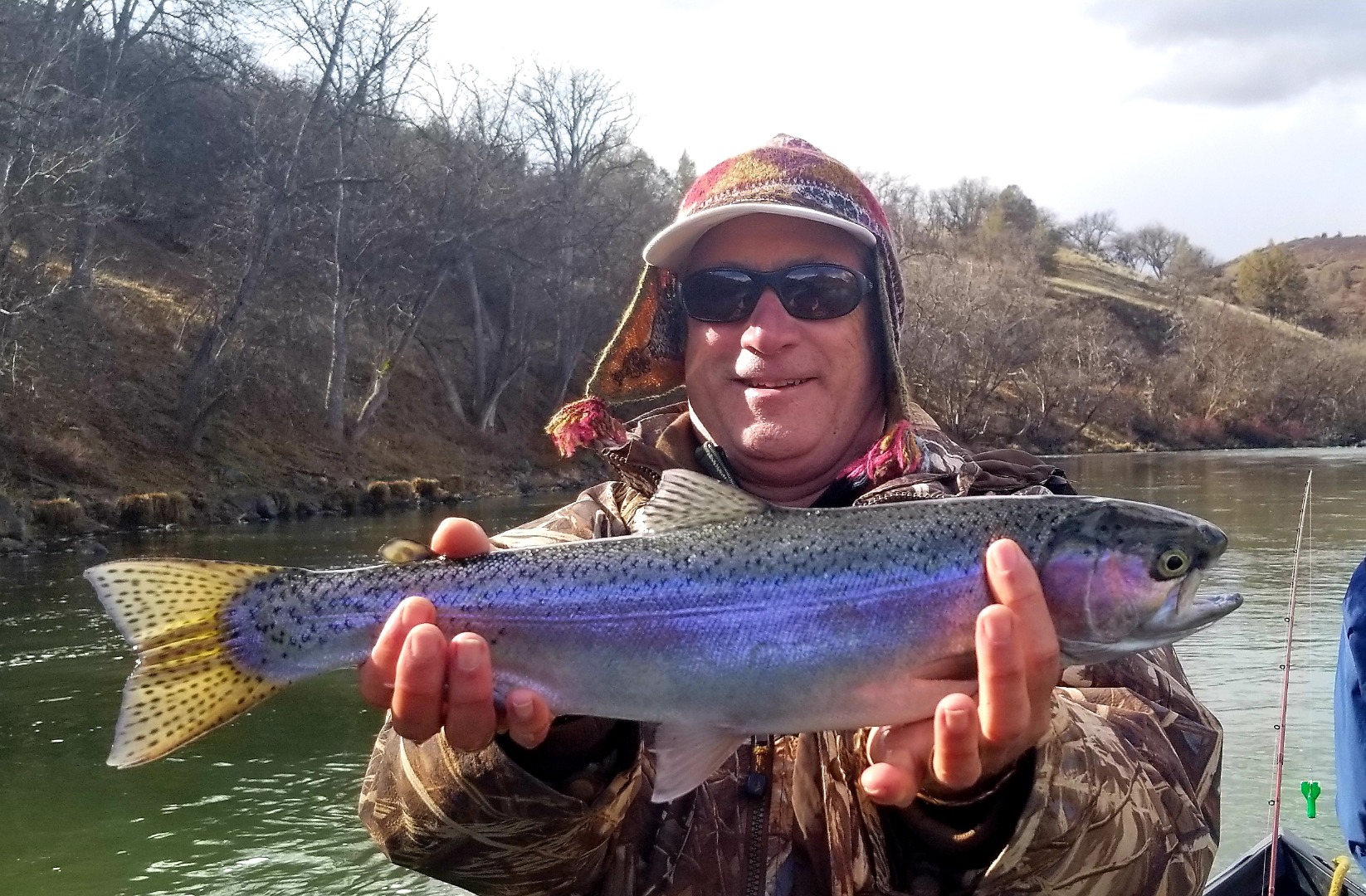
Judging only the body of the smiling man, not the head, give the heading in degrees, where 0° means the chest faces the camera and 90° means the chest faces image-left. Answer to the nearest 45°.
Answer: approximately 0°

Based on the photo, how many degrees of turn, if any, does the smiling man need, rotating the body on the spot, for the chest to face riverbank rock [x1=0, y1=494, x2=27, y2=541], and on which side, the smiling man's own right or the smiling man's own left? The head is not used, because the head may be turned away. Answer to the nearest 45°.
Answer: approximately 135° to the smiling man's own right

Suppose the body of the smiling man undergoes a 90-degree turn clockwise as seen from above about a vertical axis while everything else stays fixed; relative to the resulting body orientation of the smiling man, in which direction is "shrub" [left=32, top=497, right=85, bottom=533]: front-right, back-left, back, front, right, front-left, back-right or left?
front-right

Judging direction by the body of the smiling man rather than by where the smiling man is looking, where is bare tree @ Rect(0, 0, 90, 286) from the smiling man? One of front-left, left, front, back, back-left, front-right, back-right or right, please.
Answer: back-right

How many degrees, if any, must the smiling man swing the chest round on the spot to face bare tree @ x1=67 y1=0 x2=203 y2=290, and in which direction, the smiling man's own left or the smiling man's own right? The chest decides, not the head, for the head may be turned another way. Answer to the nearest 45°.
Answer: approximately 135° to the smiling man's own right

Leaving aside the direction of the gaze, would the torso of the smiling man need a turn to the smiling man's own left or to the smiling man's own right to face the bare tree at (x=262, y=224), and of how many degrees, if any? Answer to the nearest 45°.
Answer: approximately 135° to the smiling man's own right

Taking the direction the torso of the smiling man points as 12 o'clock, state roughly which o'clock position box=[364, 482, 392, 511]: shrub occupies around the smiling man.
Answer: The shrub is roughly at 5 o'clock from the smiling man.

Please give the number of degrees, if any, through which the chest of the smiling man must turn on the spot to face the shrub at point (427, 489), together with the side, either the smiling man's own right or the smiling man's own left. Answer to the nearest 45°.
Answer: approximately 180°

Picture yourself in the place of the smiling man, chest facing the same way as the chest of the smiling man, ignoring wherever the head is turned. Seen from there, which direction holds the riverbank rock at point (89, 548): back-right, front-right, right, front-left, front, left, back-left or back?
back-right
